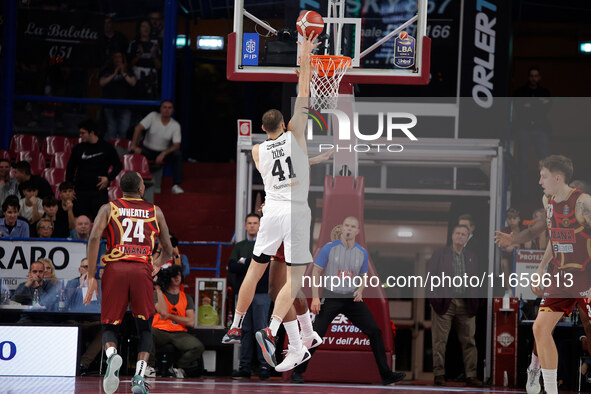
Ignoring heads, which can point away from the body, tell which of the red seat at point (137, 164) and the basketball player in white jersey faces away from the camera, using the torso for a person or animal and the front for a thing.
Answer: the basketball player in white jersey

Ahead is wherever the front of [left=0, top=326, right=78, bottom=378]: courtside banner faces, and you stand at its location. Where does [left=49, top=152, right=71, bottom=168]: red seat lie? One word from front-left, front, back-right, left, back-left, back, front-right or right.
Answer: back

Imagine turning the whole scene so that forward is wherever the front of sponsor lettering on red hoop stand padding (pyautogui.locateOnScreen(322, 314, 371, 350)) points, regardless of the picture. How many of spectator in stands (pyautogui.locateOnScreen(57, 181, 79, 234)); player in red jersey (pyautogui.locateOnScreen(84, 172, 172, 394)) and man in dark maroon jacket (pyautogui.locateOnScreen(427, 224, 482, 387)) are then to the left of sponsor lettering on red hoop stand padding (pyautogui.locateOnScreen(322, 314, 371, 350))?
1

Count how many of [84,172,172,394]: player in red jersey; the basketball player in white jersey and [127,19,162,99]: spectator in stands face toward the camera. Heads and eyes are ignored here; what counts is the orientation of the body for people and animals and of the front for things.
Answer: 1

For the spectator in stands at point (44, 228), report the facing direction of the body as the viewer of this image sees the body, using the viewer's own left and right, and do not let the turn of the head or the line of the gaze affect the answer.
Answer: facing the viewer and to the right of the viewer

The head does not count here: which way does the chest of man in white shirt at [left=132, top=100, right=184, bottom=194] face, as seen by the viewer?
toward the camera

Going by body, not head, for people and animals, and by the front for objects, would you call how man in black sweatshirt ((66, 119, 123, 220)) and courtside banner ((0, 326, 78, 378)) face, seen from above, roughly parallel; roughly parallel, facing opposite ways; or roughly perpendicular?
roughly parallel

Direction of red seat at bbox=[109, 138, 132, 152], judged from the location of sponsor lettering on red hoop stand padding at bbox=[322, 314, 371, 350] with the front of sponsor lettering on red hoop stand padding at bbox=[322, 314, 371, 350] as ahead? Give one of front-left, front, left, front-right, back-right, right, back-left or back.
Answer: back-right

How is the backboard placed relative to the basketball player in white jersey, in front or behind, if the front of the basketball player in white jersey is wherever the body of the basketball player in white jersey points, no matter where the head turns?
in front

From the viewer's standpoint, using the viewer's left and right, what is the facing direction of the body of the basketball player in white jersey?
facing away from the viewer

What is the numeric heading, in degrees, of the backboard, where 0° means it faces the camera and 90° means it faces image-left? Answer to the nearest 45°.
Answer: approximately 0°

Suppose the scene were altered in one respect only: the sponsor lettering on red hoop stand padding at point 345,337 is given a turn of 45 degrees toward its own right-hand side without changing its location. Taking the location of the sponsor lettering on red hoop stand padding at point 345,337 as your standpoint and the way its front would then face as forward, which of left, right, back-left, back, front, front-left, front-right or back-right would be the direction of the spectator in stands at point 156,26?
right

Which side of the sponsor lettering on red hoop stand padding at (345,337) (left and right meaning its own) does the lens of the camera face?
front

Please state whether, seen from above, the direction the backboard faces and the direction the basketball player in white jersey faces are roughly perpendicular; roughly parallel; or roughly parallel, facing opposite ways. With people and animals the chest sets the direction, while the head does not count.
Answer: roughly parallel, facing opposite ways

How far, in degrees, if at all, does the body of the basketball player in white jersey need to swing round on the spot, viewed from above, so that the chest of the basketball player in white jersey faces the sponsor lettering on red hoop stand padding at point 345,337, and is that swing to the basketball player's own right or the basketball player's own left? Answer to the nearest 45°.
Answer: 0° — they already face it

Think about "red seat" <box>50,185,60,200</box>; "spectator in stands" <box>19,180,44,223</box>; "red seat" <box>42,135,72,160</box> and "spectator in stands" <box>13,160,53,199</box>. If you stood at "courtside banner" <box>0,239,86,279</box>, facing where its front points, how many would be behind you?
4

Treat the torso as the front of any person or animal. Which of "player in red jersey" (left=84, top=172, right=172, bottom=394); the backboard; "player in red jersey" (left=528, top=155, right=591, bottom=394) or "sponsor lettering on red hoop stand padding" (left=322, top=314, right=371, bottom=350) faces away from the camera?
"player in red jersey" (left=84, top=172, right=172, bottom=394)

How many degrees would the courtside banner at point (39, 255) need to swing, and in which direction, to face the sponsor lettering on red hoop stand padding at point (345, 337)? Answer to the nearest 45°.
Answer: approximately 45° to its left
